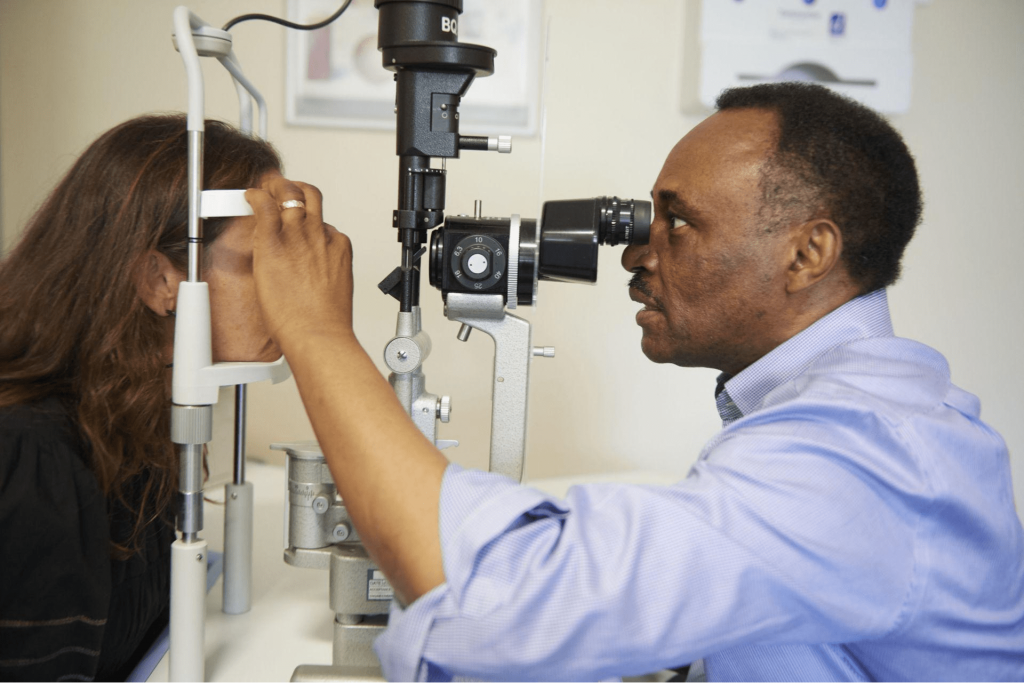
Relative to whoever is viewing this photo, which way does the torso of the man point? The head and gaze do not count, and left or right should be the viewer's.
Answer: facing to the left of the viewer

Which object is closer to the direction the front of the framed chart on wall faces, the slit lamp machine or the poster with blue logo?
the slit lamp machine

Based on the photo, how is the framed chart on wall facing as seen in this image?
toward the camera

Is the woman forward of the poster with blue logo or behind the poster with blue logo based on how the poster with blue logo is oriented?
forward

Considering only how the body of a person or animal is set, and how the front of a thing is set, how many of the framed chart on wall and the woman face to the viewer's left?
0

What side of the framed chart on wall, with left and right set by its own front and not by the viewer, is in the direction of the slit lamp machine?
front

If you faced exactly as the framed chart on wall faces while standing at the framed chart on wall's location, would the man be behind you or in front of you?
in front

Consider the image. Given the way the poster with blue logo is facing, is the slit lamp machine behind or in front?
in front

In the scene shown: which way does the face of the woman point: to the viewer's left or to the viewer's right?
to the viewer's right

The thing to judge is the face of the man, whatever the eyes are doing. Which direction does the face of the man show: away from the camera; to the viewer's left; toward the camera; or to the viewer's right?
to the viewer's left

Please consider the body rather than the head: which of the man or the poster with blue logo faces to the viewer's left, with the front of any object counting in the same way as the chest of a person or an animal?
the man

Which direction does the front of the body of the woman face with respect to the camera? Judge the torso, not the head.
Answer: to the viewer's right

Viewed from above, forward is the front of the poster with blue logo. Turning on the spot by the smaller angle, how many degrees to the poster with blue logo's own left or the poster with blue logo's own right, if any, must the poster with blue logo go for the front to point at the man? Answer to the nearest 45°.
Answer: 0° — it already faces them
